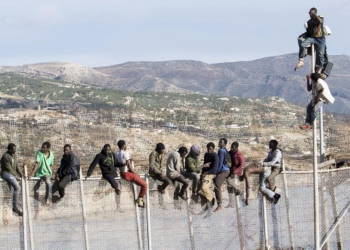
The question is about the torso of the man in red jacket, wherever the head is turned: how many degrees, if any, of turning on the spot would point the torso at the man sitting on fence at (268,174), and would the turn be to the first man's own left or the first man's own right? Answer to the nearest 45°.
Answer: approximately 135° to the first man's own left

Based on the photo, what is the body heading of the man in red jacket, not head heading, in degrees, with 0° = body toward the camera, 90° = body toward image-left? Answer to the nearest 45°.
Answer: approximately 45°

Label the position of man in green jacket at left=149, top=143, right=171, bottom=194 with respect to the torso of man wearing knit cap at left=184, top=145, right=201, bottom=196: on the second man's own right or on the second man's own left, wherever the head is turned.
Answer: on the second man's own right

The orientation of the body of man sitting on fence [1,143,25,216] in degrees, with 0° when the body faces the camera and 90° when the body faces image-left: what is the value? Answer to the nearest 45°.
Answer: approximately 315°

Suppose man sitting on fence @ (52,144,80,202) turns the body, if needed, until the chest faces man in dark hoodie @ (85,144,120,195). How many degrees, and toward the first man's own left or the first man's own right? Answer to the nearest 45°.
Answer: approximately 135° to the first man's own left
